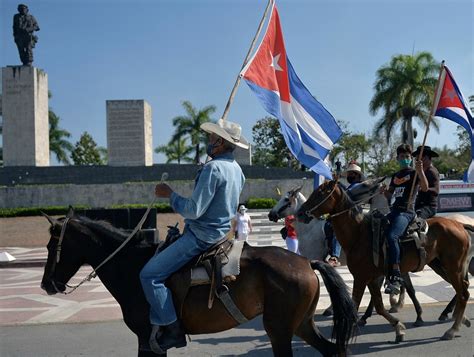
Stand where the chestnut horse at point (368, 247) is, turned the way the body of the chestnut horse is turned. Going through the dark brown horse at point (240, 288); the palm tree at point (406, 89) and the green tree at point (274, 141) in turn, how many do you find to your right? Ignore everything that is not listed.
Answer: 2

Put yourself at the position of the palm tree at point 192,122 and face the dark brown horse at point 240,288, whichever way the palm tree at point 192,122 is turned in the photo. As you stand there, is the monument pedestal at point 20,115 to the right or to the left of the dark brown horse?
right

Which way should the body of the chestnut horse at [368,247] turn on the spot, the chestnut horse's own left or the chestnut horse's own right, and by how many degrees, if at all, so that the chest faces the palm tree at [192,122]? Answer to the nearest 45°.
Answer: approximately 45° to the chestnut horse's own right

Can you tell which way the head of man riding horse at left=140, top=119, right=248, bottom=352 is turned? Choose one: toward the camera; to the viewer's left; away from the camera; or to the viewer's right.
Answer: to the viewer's left

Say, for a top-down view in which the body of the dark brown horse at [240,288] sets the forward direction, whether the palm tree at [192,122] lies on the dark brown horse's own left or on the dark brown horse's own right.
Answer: on the dark brown horse's own right

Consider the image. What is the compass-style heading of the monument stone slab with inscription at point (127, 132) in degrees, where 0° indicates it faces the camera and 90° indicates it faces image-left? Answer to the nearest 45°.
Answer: approximately 0°

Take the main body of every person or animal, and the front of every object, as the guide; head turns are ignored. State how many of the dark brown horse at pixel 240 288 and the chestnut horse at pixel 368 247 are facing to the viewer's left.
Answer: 2

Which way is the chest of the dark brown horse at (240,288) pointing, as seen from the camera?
to the viewer's left

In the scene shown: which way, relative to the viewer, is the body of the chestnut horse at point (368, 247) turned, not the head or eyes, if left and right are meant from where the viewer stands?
facing to the left of the viewer

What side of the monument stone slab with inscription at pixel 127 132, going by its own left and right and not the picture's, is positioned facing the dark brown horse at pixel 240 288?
front

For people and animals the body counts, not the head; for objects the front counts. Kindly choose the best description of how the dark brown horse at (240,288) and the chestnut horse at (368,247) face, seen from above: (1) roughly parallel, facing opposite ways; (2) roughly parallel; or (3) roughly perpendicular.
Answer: roughly parallel

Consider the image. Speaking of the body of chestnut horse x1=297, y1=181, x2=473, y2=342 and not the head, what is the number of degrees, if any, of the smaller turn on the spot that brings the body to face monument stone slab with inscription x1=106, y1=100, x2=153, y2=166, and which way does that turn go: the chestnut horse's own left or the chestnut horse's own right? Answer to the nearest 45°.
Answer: approximately 45° to the chestnut horse's own right
